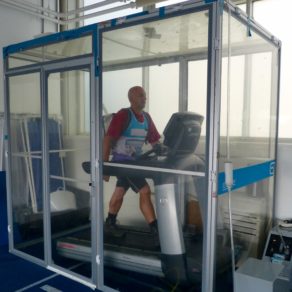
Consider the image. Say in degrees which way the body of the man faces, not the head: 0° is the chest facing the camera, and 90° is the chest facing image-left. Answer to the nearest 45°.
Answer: approximately 315°

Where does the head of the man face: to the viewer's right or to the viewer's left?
to the viewer's right

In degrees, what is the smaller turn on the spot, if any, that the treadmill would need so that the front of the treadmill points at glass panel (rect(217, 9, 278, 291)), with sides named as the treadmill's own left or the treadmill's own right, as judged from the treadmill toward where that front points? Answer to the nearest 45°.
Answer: approximately 45° to the treadmill's own left

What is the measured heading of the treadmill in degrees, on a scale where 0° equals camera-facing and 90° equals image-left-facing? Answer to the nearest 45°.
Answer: approximately 315°
